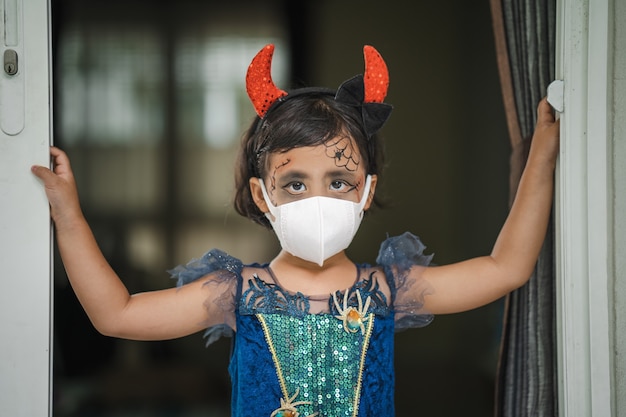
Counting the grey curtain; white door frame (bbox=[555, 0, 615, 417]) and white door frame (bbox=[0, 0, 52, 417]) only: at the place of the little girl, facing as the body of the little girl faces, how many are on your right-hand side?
1

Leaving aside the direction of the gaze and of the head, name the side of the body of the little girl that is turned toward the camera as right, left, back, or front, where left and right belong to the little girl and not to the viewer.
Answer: front

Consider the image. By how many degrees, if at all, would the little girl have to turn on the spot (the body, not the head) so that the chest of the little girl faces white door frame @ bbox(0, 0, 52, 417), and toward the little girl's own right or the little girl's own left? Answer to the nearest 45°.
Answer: approximately 90° to the little girl's own right

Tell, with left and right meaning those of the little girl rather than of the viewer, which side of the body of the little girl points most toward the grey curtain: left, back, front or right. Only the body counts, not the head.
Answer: left
